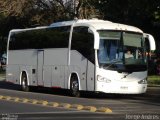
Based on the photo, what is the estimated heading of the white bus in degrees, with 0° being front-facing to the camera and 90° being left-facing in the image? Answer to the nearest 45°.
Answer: approximately 315°
